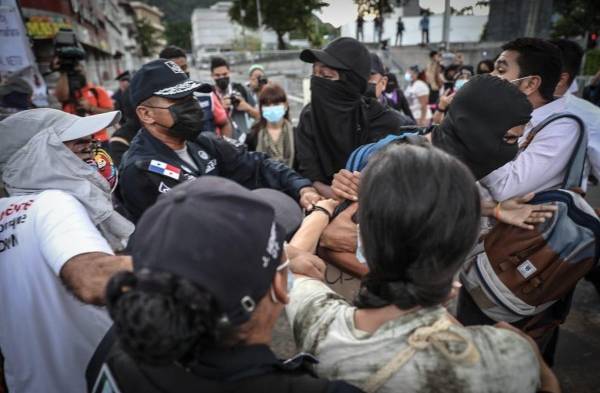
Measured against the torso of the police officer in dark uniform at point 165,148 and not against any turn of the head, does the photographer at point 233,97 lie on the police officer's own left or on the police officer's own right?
on the police officer's own left

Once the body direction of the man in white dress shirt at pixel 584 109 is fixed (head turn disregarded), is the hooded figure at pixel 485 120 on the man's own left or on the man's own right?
on the man's own left

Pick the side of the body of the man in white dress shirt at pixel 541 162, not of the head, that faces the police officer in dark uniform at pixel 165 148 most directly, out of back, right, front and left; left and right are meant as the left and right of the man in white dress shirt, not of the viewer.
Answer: front

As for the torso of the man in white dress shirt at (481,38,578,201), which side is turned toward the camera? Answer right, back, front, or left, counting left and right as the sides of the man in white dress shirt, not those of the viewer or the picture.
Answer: left

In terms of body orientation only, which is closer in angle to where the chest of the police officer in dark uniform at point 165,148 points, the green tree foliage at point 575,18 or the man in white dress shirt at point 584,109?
the man in white dress shirt

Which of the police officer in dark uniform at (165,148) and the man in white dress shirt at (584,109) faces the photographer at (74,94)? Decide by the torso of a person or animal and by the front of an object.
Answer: the man in white dress shirt

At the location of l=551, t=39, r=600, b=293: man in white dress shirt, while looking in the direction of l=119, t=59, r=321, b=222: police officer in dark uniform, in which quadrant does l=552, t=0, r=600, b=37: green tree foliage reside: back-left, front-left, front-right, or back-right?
back-right

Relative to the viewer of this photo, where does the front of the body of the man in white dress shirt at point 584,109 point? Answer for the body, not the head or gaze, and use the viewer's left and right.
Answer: facing to the left of the viewer

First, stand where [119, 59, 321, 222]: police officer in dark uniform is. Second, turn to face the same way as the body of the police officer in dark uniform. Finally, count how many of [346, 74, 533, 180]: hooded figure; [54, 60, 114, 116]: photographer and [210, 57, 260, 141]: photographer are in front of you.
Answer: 1

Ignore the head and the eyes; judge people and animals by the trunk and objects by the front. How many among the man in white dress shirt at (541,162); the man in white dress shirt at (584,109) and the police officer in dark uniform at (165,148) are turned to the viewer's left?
2

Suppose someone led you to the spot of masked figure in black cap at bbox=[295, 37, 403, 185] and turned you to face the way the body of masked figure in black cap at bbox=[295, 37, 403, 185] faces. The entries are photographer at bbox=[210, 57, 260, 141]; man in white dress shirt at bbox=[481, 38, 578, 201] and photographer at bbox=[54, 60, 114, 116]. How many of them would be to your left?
1

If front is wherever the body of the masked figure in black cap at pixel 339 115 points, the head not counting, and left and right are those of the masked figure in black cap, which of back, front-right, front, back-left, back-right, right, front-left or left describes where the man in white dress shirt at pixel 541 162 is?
left

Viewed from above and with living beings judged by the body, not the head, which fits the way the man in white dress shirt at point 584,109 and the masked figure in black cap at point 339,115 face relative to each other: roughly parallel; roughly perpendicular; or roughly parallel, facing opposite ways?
roughly perpendicular

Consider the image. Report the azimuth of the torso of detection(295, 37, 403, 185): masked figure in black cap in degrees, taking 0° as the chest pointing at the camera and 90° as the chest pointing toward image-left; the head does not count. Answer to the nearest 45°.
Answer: approximately 45°

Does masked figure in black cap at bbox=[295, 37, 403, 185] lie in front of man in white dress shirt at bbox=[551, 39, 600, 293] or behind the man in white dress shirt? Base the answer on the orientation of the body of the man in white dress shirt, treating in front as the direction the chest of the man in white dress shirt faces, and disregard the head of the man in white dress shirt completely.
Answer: in front

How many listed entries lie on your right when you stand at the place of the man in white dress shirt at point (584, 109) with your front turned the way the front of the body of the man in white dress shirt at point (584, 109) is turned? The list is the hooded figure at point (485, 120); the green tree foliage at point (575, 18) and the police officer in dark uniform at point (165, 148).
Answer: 1
